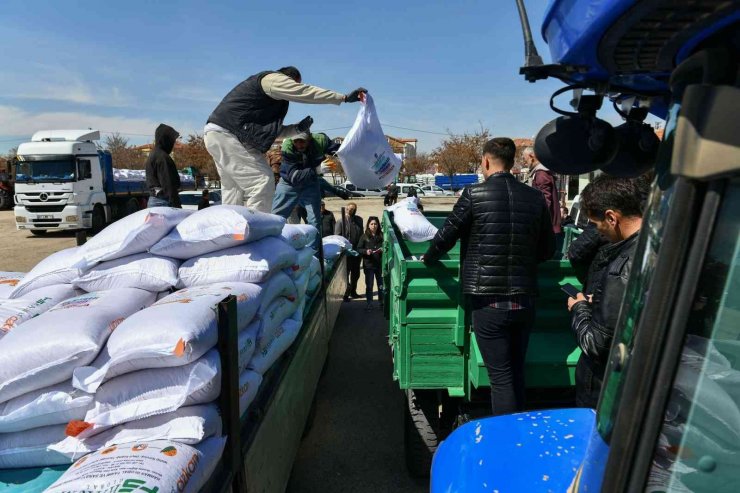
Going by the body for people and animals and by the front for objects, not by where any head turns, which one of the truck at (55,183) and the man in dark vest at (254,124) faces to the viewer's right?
the man in dark vest

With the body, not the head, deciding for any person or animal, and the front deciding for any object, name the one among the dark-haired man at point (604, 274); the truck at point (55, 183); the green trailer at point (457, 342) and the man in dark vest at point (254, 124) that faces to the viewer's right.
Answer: the man in dark vest

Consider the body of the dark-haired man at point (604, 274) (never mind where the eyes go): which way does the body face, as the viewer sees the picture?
to the viewer's left

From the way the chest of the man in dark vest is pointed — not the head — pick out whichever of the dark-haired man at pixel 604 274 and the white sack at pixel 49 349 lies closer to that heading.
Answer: the dark-haired man

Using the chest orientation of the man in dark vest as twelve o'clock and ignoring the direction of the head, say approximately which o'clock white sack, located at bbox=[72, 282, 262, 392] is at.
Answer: The white sack is roughly at 3 o'clock from the man in dark vest.

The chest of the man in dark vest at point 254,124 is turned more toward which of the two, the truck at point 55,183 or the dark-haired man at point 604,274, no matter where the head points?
the dark-haired man

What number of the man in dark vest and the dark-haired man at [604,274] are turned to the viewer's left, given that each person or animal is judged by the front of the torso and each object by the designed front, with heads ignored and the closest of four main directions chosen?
1

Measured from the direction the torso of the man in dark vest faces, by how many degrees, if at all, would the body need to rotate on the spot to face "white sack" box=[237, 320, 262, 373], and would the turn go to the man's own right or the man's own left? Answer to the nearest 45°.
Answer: approximately 90° to the man's own right

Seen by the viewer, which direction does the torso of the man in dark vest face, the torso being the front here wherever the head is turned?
to the viewer's right
